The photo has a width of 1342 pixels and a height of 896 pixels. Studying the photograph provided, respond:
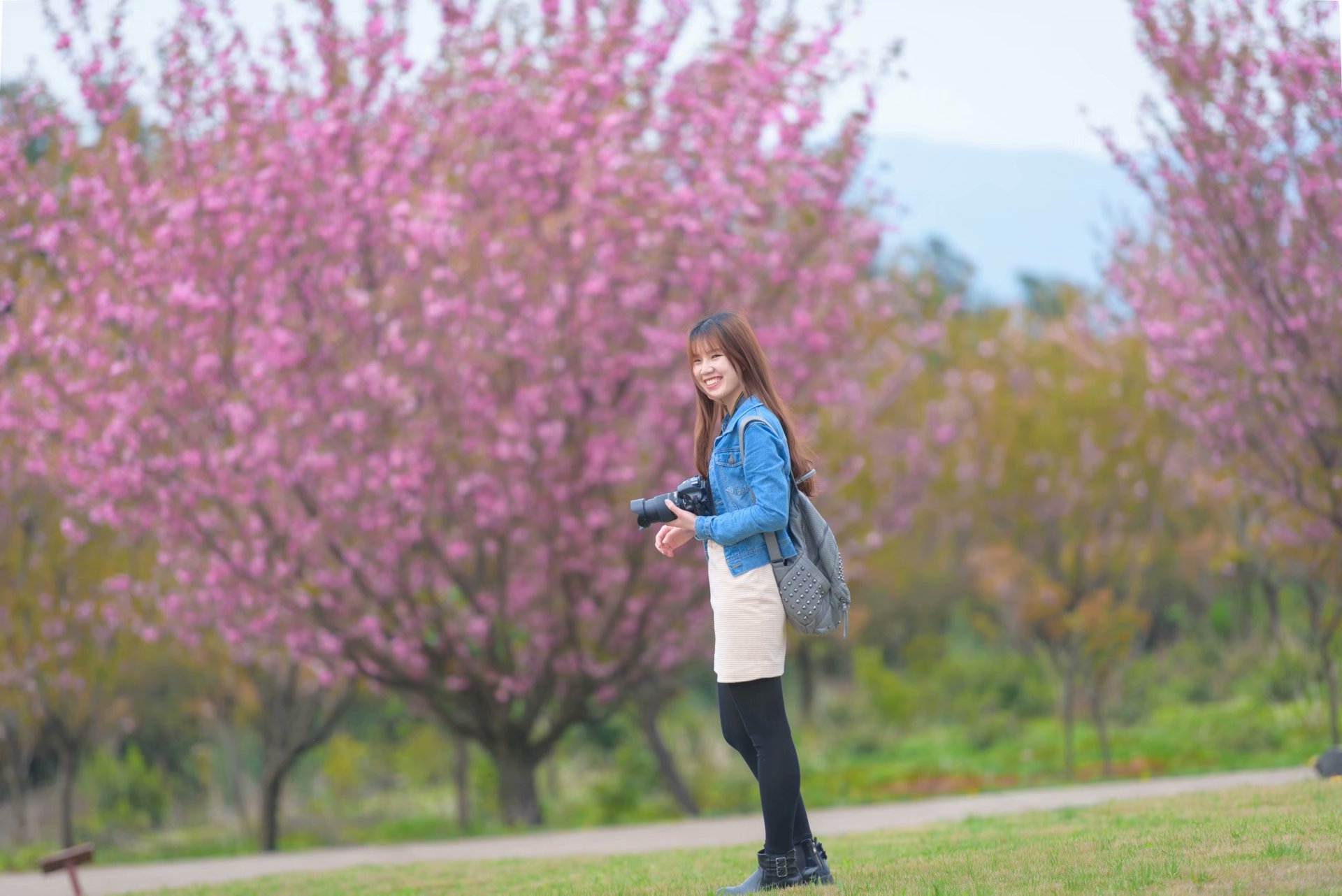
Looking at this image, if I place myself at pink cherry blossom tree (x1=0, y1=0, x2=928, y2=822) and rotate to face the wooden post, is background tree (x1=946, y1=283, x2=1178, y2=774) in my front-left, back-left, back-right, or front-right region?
back-left

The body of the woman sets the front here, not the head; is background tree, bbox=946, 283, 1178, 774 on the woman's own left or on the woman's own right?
on the woman's own right

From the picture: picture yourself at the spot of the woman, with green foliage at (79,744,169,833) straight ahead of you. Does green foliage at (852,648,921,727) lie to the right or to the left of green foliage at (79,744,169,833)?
right

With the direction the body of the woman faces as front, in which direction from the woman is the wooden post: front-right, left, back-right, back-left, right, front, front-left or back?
front-right

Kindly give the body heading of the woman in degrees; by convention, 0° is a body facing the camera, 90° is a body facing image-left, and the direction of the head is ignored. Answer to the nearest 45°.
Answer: approximately 90°

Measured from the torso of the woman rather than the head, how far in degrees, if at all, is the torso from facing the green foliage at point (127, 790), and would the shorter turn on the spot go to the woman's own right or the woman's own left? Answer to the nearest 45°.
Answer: approximately 45° to the woman's own right

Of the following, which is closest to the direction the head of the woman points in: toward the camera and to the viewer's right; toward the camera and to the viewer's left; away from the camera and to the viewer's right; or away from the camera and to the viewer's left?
toward the camera and to the viewer's left

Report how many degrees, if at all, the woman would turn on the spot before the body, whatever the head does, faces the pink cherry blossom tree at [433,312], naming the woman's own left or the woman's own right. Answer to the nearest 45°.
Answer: approximately 90° to the woman's own right

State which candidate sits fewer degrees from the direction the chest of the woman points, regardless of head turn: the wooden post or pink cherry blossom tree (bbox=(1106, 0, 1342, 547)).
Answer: the wooden post
